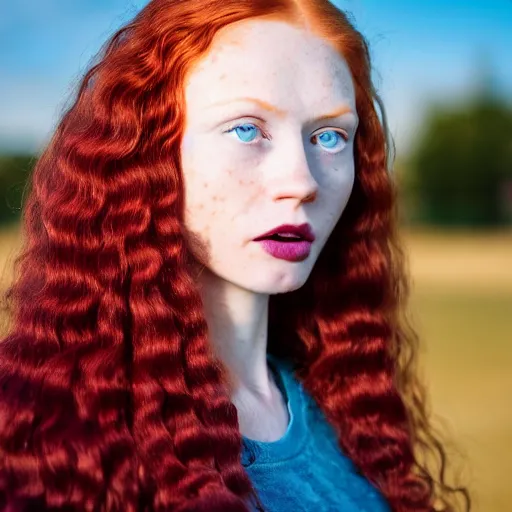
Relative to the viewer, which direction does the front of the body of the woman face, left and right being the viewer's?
facing the viewer and to the right of the viewer

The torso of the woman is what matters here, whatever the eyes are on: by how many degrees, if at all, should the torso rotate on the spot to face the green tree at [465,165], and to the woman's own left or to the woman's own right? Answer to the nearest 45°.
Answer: approximately 135° to the woman's own left

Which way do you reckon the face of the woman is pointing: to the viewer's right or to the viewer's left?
to the viewer's right
